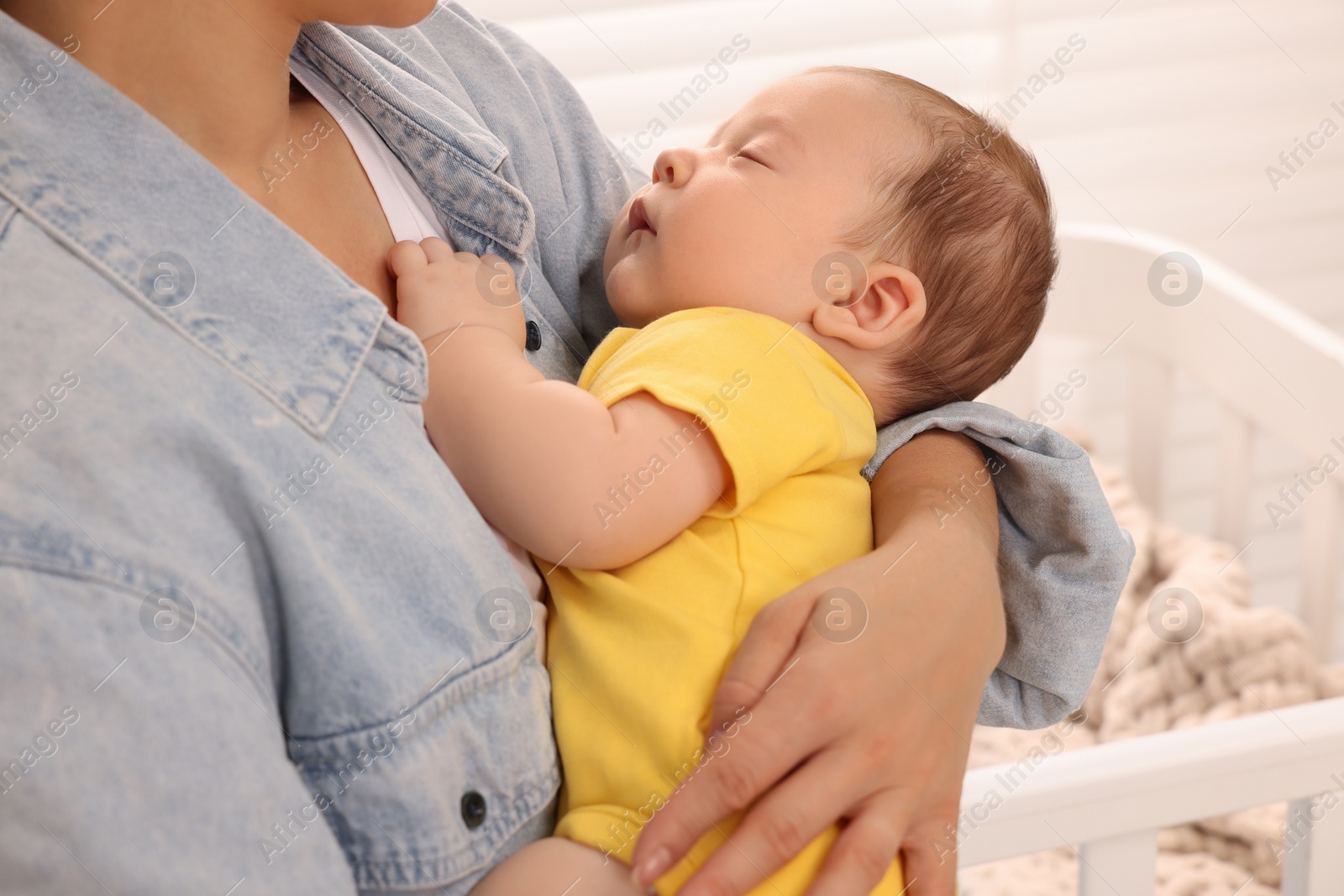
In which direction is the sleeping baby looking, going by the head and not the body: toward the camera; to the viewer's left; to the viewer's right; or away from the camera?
to the viewer's left

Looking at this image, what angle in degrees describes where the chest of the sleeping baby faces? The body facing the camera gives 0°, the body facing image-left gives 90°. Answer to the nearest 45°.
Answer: approximately 90°

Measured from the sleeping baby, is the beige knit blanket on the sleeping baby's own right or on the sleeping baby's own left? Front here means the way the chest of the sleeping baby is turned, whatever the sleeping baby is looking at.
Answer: on the sleeping baby's own right
